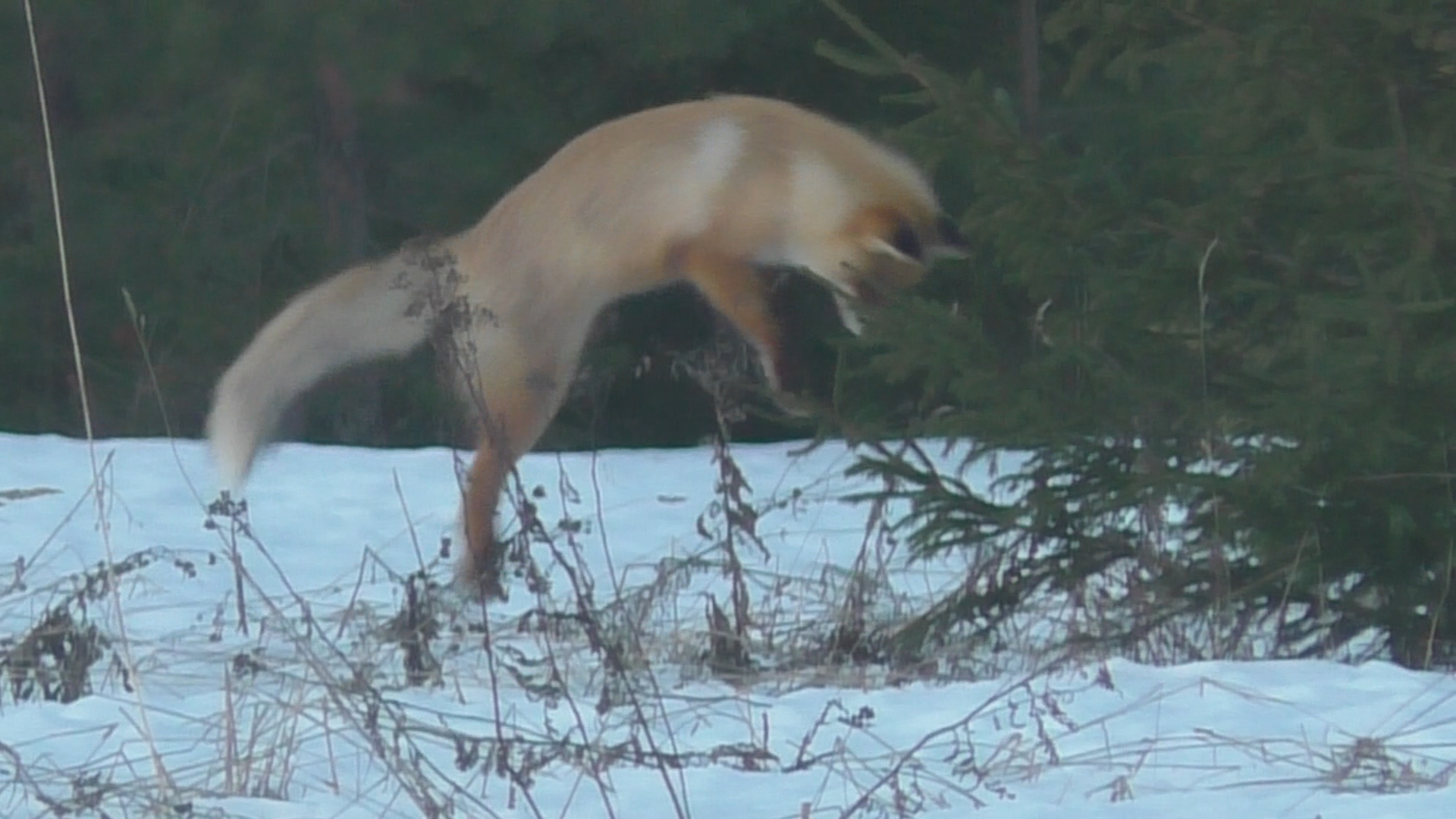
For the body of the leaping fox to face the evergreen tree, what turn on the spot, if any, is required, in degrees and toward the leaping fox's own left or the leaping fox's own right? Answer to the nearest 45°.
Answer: approximately 45° to the leaping fox's own right

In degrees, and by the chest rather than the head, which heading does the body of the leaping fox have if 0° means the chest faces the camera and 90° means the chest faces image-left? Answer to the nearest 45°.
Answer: approximately 270°
